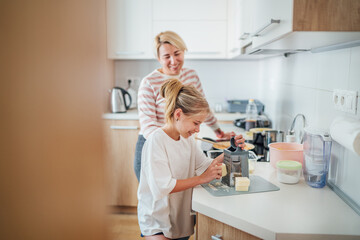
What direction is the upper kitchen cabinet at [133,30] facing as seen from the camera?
toward the camera

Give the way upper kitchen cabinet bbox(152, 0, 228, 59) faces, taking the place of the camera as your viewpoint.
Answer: facing the viewer

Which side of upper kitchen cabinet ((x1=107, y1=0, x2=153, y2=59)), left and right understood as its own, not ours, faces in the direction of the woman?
front

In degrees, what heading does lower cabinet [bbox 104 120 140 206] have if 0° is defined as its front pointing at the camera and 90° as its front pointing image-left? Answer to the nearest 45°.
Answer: approximately 0°

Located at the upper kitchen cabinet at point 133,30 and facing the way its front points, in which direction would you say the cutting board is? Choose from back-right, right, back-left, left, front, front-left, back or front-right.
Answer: front

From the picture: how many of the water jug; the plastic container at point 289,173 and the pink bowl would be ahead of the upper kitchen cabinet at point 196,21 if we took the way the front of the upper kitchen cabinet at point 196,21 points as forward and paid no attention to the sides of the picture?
3

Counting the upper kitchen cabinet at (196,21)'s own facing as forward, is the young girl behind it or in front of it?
in front
